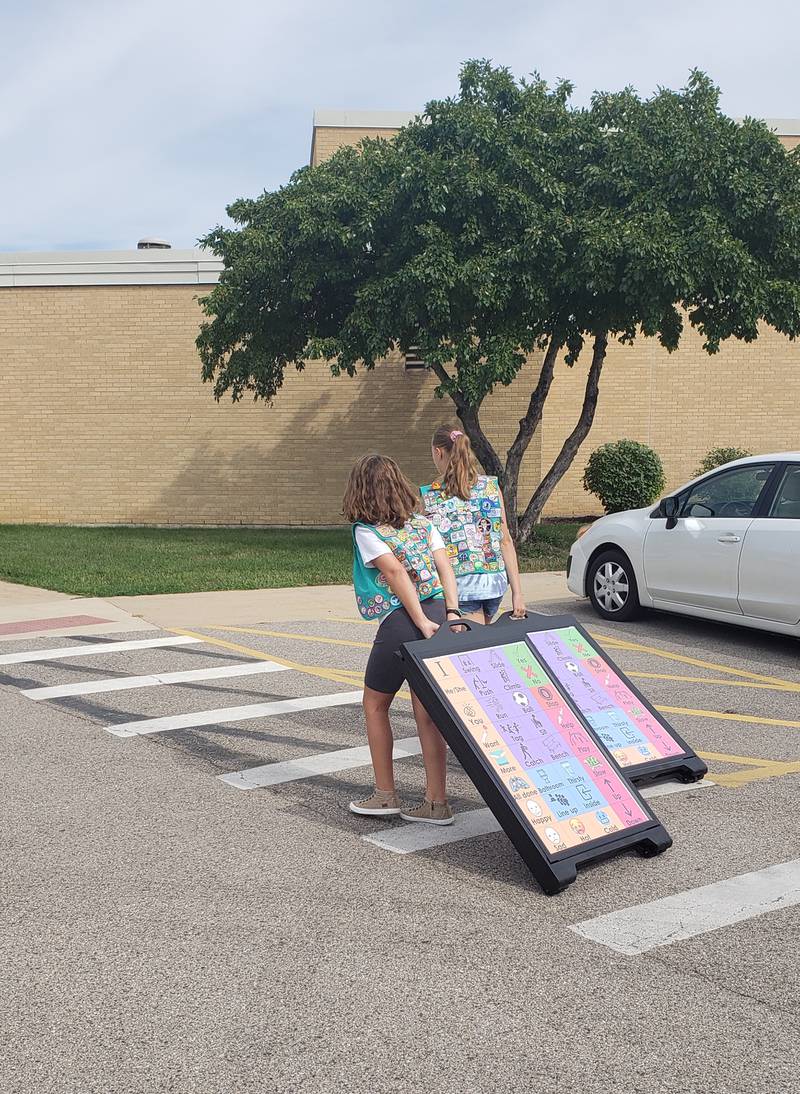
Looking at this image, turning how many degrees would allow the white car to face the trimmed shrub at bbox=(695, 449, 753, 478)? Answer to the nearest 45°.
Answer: approximately 45° to its right

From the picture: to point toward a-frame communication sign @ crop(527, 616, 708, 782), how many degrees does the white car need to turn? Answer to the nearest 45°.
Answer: approximately 135° to its left

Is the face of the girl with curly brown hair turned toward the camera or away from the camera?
away from the camera

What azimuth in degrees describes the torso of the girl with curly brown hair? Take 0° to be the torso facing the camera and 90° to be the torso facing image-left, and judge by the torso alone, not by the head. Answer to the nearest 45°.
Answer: approximately 135°

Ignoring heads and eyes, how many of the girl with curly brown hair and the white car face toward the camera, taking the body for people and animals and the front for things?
0

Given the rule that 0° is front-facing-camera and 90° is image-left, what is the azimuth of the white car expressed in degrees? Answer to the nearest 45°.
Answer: approximately 135°

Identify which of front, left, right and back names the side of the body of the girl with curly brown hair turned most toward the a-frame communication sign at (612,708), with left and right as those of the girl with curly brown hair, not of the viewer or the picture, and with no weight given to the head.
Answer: right

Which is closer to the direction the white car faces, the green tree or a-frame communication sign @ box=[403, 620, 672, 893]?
the green tree

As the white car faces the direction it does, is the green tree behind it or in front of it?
in front
